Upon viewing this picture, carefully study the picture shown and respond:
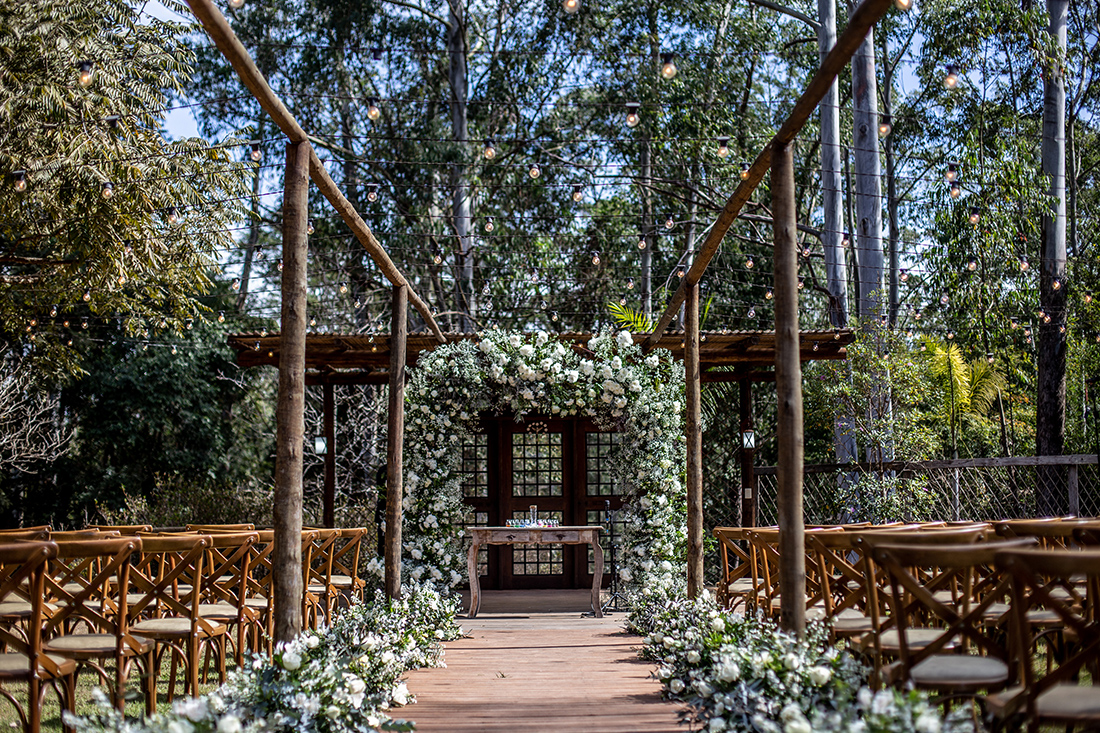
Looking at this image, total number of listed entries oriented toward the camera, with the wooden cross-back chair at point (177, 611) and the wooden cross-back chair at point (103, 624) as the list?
0

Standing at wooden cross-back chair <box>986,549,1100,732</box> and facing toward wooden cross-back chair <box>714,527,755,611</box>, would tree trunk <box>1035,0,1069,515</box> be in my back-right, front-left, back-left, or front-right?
front-right

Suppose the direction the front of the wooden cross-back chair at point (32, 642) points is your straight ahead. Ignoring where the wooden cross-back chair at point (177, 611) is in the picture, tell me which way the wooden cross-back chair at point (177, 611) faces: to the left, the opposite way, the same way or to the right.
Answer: the same way

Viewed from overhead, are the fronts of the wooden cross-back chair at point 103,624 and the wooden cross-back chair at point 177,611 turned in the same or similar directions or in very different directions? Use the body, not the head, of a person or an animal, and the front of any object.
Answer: same or similar directions

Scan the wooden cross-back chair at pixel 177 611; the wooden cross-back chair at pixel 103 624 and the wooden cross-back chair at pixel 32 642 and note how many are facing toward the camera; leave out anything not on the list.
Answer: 0

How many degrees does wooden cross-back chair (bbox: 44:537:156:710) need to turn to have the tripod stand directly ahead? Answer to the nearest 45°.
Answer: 0° — it already faces it

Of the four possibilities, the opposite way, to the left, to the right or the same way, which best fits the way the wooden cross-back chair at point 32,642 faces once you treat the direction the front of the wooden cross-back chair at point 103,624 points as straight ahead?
the same way

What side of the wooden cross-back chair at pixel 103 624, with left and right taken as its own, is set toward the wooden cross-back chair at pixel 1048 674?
right

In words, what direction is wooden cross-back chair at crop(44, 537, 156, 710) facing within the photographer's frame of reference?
facing away from the viewer and to the right of the viewer

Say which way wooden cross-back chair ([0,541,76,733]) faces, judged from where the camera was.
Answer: facing away from the viewer and to the right of the viewer

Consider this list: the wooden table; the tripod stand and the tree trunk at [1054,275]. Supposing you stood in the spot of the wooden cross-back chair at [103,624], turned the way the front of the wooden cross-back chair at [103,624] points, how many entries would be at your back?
0

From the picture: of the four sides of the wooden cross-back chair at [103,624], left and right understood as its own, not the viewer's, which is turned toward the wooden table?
front

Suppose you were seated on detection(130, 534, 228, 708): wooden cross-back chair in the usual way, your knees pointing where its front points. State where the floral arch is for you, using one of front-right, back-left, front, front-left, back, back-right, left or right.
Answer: front

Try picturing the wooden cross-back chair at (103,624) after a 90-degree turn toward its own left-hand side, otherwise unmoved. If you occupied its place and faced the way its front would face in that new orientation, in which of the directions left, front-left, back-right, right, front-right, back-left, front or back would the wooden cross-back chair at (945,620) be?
back

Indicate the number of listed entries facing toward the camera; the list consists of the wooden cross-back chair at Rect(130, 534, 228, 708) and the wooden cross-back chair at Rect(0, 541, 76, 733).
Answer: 0

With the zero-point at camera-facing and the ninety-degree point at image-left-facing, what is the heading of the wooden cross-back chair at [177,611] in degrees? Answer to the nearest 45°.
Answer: approximately 225°
